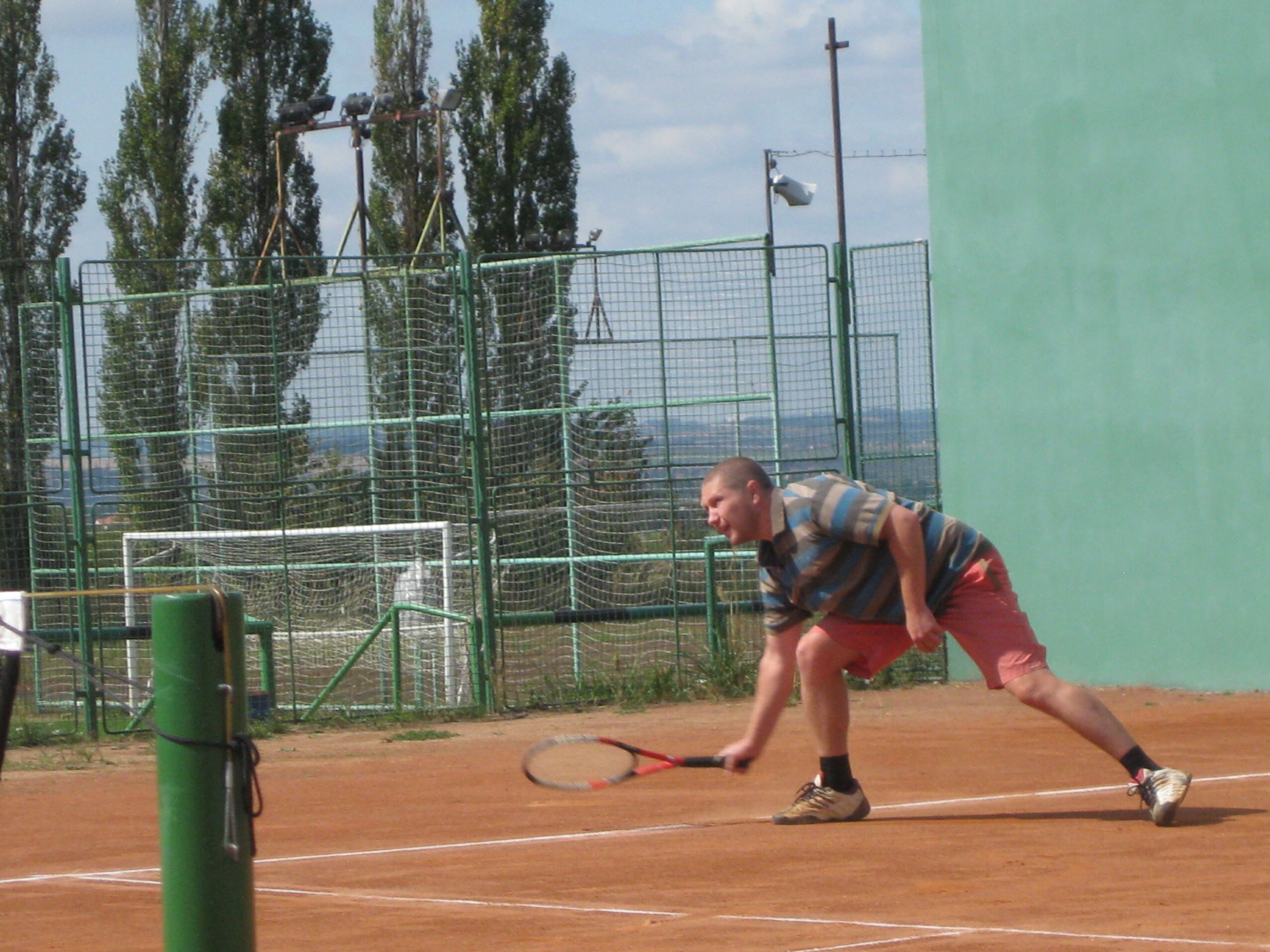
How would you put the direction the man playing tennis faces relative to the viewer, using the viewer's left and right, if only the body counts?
facing to the left of the viewer

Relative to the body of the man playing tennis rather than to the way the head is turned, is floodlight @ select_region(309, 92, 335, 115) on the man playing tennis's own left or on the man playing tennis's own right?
on the man playing tennis's own right

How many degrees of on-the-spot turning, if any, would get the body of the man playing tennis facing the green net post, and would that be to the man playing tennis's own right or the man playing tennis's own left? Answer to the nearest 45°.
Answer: approximately 45° to the man playing tennis's own left

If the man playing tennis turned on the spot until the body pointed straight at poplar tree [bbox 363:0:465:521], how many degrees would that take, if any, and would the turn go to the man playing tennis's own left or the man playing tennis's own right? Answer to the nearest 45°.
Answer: approximately 45° to the man playing tennis's own right

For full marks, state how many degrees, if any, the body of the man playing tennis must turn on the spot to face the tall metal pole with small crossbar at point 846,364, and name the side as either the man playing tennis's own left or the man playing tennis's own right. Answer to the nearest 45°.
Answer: approximately 90° to the man playing tennis's own right

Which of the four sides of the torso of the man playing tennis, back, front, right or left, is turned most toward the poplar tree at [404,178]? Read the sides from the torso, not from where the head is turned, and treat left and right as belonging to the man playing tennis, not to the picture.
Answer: right

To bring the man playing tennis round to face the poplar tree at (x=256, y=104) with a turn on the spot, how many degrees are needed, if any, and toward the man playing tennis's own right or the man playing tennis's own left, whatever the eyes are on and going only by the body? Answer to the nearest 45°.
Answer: approximately 45° to the man playing tennis's own right

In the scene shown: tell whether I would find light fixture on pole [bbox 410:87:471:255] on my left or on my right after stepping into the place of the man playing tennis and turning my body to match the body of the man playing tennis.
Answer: on my right

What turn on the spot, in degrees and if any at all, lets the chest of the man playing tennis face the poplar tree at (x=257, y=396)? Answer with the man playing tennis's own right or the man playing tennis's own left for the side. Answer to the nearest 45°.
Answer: approximately 45° to the man playing tennis's own right

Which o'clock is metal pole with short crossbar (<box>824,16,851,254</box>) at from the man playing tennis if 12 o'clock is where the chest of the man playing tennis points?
The metal pole with short crossbar is roughly at 3 o'clock from the man playing tennis.

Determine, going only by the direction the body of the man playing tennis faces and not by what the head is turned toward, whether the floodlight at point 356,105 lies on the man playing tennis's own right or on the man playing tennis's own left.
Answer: on the man playing tennis's own right
